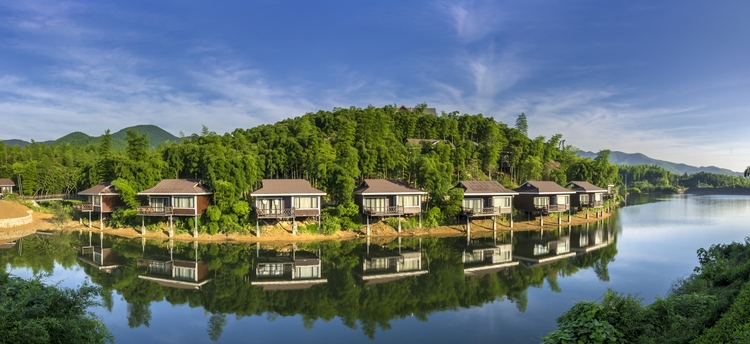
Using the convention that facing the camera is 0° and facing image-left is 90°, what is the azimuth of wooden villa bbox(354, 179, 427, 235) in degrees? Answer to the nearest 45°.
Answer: approximately 0°

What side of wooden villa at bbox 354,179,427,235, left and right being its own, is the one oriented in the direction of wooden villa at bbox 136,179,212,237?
right

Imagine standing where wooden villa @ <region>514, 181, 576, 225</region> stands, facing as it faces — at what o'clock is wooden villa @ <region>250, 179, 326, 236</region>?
wooden villa @ <region>250, 179, 326, 236</region> is roughly at 3 o'clock from wooden villa @ <region>514, 181, 576, 225</region>.

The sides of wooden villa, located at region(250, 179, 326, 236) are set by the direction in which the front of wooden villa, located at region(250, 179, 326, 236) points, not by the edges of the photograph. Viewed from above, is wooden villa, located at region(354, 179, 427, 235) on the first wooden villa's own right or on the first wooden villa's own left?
on the first wooden villa's own left

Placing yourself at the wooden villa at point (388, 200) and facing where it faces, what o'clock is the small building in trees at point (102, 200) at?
The small building in trees is roughly at 3 o'clock from the wooden villa.

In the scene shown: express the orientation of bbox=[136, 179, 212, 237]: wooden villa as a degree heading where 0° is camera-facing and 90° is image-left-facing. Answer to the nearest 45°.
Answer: approximately 0°

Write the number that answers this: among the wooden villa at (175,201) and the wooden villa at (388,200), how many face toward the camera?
2
